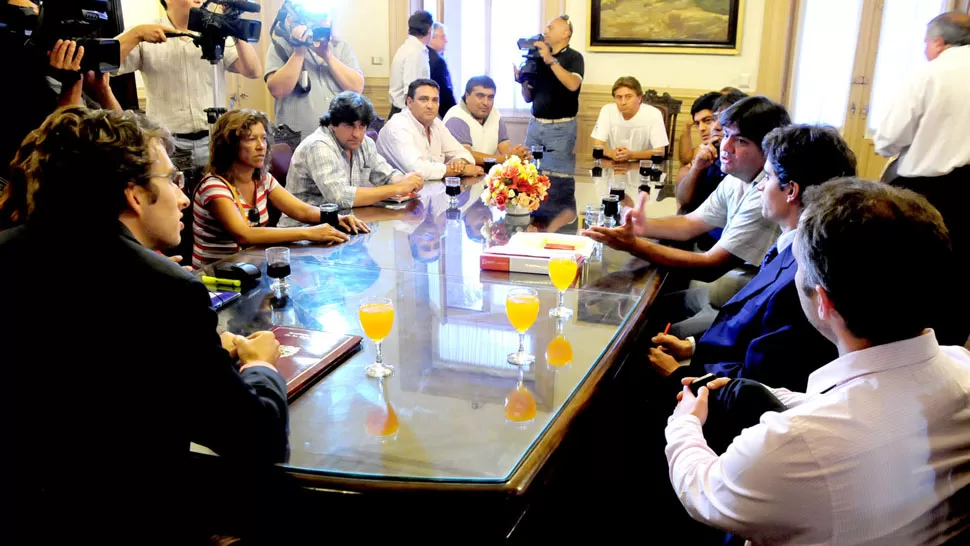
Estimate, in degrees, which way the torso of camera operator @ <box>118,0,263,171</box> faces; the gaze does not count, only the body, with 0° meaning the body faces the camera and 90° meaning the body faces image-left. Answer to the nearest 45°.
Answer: approximately 315°

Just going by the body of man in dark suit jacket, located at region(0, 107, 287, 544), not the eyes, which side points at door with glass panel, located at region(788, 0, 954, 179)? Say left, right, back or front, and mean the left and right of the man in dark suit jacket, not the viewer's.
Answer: front

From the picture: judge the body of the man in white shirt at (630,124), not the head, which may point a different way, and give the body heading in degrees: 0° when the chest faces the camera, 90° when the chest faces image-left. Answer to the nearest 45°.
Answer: approximately 0°

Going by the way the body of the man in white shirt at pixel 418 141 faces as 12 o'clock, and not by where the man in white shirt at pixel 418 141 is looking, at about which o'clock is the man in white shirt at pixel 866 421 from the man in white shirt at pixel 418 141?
the man in white shirt at pixel 866 421 is roughly at 1 o'clock from the man in white shirt at pixel 418 141.

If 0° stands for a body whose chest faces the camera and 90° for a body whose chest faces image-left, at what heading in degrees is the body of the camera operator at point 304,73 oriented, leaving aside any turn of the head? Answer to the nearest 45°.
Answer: approximately 0°

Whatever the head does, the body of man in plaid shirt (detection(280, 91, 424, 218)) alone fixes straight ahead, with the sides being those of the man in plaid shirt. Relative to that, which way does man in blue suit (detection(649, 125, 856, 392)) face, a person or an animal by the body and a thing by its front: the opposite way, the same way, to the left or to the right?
the opposite way

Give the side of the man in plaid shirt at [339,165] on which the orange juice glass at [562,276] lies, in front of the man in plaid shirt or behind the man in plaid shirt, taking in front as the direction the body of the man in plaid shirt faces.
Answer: in front

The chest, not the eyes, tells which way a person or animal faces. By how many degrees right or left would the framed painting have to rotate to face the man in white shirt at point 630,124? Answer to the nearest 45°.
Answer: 0° — it already faces them

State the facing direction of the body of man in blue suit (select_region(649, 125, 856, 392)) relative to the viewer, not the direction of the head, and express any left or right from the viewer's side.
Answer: facing to the left of the viewer

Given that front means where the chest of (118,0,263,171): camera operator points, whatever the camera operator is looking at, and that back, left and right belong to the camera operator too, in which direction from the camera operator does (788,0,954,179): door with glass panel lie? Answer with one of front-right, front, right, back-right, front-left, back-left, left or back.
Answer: front-left

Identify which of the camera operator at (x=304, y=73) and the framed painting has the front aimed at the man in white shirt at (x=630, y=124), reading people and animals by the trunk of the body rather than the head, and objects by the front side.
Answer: the framed painting

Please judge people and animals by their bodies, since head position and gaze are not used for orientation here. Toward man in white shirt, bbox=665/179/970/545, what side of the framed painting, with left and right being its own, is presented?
front

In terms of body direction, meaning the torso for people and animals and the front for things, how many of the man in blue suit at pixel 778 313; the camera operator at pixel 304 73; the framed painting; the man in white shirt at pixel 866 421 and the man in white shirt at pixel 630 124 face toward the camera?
3

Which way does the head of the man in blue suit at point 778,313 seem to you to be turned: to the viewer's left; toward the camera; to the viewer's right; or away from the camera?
to the viewer's left

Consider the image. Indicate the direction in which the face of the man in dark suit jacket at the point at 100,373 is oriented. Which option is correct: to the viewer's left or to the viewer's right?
to the viewer's right

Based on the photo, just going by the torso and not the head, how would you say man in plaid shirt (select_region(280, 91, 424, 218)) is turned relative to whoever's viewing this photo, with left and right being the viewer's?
facing the viewer and to the right of the viewer
